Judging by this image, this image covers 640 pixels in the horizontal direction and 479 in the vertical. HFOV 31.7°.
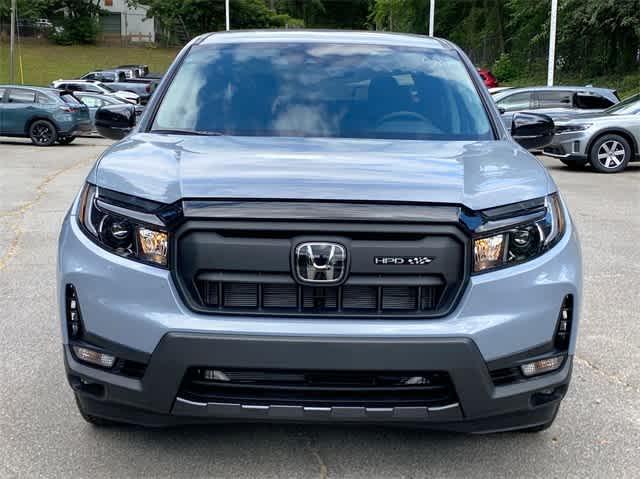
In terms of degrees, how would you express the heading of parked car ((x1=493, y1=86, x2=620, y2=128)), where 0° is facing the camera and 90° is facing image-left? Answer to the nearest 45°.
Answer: approximately 90°

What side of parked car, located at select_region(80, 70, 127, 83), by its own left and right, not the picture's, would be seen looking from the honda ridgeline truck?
left

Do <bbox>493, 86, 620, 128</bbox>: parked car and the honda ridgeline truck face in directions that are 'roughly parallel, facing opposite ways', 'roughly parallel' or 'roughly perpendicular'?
roughly perpendicular

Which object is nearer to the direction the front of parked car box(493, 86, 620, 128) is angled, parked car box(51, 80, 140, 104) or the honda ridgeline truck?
the parked car

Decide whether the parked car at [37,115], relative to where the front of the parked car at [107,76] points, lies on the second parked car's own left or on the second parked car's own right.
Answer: on the second parked car's own left

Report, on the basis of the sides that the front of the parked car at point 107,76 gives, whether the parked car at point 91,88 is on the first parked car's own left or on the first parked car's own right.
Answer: on the first parked car's own left

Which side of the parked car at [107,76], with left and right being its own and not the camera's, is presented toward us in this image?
left

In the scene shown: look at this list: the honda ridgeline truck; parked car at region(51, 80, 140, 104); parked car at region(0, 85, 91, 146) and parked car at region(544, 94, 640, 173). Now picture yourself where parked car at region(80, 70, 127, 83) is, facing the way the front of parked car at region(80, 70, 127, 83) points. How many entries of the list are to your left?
4

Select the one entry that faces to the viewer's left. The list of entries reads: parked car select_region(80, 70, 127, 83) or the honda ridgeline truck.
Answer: the parked car

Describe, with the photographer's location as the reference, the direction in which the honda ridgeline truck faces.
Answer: facing the viewer

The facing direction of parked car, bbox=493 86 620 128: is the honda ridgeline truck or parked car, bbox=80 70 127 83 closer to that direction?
the parked car

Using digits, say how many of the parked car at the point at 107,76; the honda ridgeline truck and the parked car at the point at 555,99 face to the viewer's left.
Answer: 2

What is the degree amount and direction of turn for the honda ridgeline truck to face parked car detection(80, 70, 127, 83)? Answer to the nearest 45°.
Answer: approximately 180°
